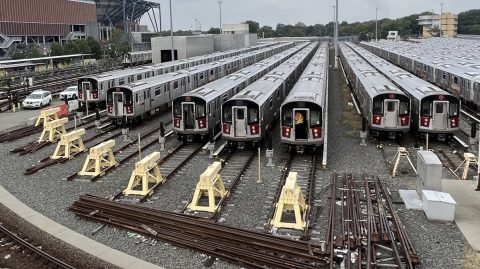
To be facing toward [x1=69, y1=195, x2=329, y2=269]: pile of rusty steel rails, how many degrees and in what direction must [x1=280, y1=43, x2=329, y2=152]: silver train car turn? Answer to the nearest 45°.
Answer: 0° — it already faces it

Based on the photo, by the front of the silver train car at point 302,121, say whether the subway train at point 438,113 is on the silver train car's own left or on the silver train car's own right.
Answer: on the silver train car's own left

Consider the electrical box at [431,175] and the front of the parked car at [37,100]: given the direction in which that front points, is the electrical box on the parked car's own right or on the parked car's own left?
on the parked car's own left

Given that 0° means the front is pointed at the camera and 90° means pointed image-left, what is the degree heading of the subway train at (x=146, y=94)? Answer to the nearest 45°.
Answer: approximately 45°

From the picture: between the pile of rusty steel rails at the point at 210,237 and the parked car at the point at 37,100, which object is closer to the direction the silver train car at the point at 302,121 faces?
the pile of rusty steel rails

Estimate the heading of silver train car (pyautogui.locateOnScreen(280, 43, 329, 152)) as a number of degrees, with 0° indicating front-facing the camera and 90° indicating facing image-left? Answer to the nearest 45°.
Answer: approximately 0°

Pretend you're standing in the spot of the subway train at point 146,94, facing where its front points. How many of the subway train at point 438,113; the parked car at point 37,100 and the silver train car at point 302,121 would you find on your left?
2
